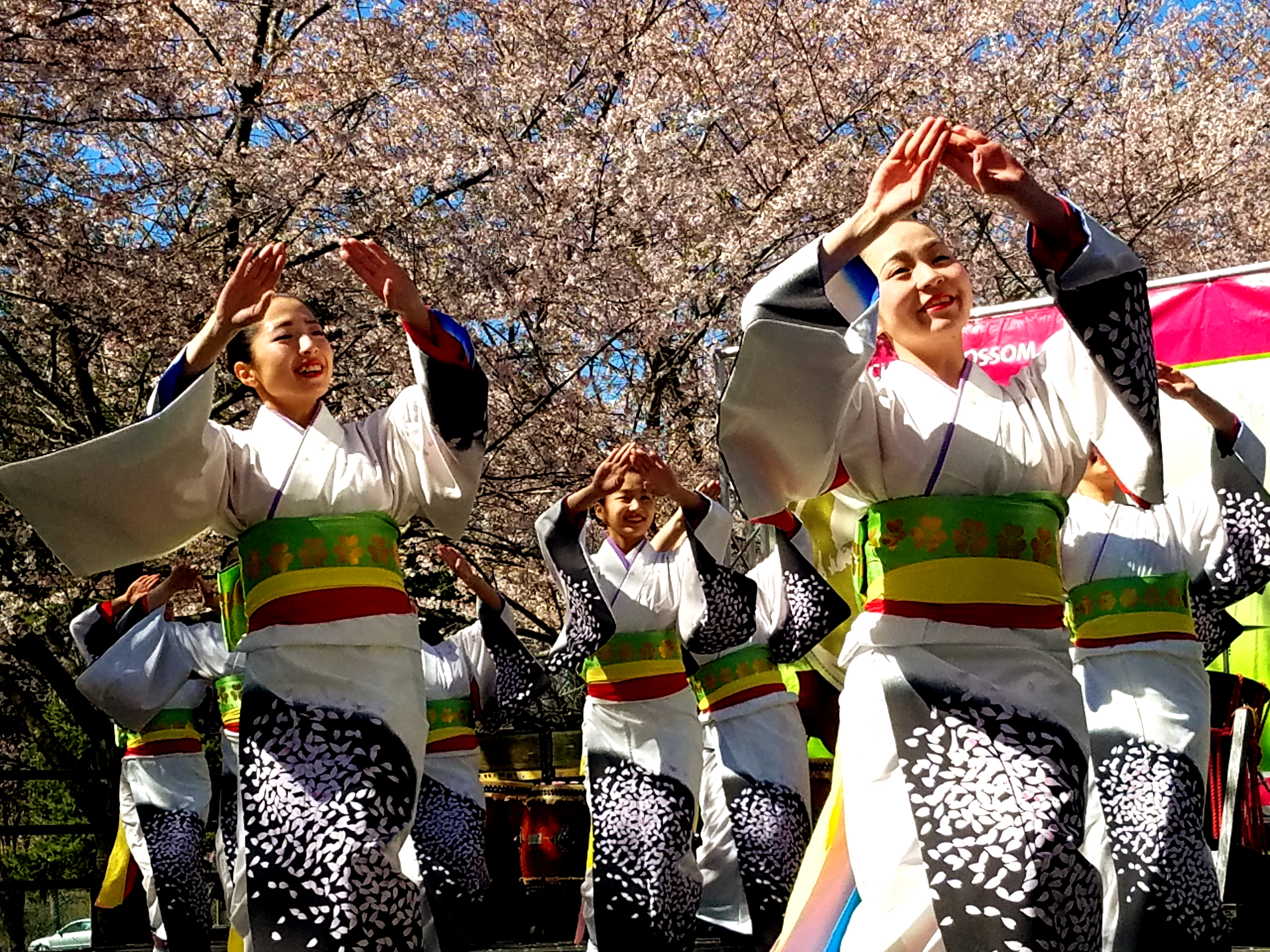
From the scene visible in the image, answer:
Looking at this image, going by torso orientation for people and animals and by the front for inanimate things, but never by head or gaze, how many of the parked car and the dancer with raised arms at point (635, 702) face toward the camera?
1

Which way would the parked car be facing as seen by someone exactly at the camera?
facing to the left of the viewer

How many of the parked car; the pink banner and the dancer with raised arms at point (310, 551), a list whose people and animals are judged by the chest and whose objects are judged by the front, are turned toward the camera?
2

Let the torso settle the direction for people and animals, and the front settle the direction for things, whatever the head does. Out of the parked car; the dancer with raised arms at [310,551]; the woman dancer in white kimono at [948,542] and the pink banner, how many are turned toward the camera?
3

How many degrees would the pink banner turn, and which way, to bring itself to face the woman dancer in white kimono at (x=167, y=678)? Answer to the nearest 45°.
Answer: approximately 90° to its right

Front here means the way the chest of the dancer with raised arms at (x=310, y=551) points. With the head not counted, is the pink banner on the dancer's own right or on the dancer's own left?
on the dancer's own left

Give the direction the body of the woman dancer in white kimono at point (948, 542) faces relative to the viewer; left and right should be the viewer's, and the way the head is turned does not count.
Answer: facing the viewer

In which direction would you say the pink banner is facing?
toward the camera

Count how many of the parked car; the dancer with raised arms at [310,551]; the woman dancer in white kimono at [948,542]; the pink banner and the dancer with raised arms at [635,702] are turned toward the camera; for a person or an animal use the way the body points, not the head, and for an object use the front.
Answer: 4

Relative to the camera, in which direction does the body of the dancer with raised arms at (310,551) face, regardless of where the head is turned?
toward the camera

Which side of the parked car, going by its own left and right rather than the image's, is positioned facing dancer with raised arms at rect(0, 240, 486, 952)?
left
